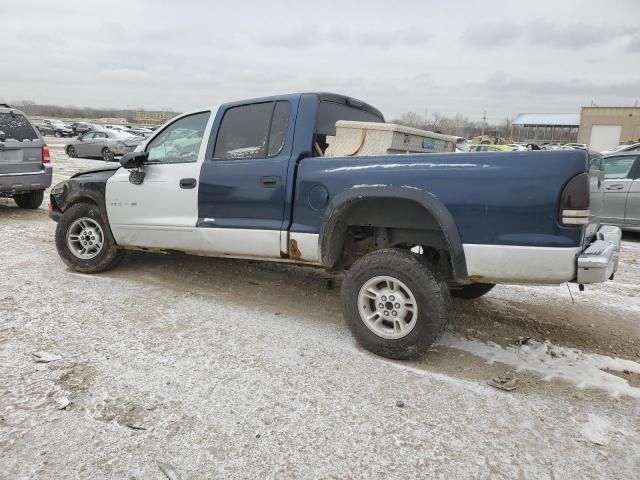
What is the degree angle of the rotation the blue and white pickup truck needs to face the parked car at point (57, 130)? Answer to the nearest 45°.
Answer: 0° — it already faces it

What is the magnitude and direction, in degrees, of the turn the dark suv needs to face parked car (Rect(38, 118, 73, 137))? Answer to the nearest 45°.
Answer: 0° — it already faces it

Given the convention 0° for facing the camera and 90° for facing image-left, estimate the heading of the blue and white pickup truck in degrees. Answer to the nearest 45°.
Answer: approximately 135°

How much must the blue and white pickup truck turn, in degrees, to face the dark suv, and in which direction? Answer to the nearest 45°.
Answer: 0° — it already faces it

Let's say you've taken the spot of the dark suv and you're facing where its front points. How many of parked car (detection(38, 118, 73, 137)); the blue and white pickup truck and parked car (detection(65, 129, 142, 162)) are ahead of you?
2

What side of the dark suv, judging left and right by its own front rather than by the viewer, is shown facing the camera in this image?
back

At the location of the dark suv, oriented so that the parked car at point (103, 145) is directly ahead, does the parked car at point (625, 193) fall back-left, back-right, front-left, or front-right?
back-right
